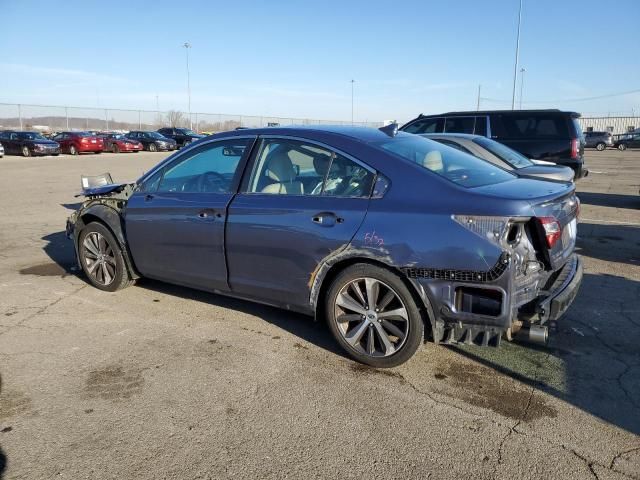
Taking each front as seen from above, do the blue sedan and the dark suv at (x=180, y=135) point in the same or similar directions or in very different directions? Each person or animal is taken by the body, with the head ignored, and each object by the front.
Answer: very different directions

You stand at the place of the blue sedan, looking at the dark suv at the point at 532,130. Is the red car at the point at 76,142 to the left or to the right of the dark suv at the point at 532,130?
left

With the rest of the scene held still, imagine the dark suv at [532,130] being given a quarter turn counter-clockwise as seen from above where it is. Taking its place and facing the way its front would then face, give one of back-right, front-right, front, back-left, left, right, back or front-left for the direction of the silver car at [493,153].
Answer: front

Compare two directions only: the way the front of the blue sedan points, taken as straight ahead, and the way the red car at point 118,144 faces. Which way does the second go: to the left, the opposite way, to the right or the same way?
the opposite way

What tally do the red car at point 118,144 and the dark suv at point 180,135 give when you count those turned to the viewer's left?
0

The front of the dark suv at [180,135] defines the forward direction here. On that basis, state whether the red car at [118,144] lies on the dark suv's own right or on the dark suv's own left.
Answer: on the dark suv's own right

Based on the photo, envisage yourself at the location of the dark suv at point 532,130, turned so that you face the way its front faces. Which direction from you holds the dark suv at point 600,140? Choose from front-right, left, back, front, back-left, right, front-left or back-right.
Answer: right

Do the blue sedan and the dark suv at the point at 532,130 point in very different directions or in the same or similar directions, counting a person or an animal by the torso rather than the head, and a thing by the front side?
same or similar directions

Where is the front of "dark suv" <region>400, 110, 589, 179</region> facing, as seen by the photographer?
facing to the left of the viewer

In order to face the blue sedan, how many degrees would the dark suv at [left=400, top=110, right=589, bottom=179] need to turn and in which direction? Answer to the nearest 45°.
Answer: approximately 90° to its left

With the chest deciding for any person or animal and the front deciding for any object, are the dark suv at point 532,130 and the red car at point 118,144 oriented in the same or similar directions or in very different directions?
very different directions

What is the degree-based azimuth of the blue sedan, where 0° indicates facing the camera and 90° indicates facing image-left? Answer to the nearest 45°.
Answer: approximately 135°

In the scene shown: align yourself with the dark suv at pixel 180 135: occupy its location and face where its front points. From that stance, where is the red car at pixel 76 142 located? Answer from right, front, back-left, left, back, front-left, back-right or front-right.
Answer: right
